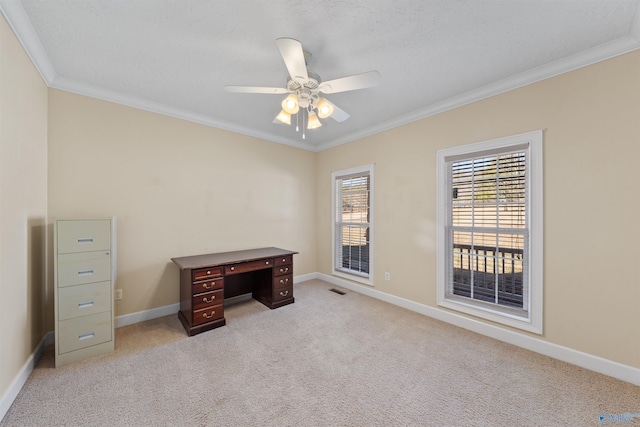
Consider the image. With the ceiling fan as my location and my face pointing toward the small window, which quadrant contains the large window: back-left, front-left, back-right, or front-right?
front-right

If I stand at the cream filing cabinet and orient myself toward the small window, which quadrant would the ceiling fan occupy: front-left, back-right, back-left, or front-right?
front-right

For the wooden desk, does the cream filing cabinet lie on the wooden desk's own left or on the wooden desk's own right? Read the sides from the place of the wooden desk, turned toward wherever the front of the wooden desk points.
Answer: on the wooden desk's own right

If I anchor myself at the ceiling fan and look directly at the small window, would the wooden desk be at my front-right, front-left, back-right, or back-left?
front-left

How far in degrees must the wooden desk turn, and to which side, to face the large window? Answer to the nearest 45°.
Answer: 0° — it already faces it

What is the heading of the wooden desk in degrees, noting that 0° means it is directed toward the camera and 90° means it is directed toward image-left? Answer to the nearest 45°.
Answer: approximately 315°

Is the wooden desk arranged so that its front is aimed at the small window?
no

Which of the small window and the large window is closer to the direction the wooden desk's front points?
the large window

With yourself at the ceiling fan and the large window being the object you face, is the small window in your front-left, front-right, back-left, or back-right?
front-left
